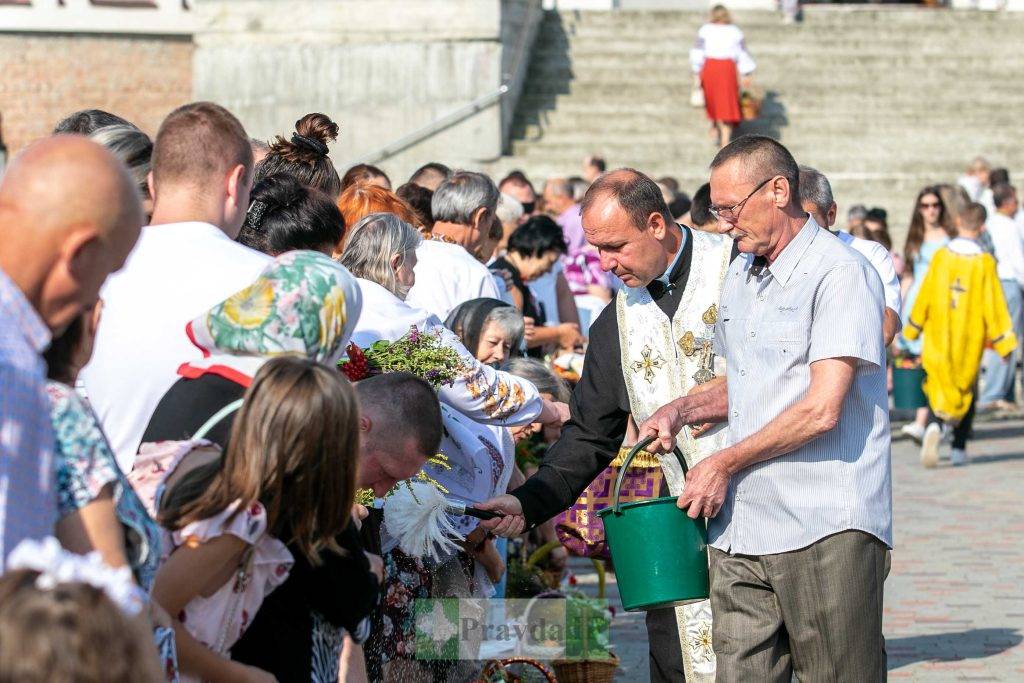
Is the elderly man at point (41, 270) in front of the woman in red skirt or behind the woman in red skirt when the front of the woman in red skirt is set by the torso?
behind

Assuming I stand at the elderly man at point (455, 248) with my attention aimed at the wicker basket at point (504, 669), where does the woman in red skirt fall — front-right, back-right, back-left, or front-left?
back-left

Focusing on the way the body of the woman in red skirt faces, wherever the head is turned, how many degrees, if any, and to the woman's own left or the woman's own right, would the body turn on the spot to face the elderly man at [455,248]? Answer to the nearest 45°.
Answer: approximately 180°

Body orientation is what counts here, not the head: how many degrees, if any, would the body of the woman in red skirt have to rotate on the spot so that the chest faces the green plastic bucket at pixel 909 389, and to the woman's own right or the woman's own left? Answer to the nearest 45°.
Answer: approximately 180°

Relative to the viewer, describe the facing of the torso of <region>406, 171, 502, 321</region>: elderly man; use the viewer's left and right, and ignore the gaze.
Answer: facing away from the viewer and to the right of the viewer

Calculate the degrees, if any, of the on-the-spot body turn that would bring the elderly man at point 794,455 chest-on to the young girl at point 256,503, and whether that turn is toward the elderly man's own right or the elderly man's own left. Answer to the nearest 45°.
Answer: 0° — they already face them

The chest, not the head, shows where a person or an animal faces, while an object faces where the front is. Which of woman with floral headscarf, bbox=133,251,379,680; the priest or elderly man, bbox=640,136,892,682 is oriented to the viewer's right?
the woman with floral headscarf

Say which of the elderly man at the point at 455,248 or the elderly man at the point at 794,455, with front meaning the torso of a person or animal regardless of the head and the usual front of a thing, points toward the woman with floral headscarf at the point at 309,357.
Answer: the elderly man at the point at 794,455

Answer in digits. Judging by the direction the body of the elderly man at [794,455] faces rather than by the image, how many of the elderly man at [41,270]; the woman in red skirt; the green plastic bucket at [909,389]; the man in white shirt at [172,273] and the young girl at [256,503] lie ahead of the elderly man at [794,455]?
3

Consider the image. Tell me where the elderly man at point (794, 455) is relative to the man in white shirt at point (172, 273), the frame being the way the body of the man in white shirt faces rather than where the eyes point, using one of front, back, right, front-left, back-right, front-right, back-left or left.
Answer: front-right

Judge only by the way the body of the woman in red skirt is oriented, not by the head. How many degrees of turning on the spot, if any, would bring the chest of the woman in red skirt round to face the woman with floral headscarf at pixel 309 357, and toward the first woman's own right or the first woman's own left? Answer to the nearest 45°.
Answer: approximately 180°

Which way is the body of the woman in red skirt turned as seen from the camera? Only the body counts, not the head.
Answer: away from the camera
